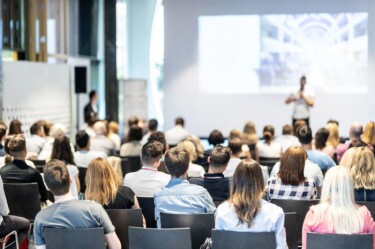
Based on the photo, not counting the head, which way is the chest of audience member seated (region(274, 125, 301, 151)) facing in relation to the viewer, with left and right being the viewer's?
facing away from the viewer

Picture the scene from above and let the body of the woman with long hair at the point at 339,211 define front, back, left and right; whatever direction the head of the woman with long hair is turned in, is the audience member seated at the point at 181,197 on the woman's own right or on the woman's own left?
on the woman's own left

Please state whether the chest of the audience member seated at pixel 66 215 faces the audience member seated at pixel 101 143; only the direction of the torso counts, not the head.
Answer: yes

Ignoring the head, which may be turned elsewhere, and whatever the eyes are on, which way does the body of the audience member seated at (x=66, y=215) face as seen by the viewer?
away from the camera

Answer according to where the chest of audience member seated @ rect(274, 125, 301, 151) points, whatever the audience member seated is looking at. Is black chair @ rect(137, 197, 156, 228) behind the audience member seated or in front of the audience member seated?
behind

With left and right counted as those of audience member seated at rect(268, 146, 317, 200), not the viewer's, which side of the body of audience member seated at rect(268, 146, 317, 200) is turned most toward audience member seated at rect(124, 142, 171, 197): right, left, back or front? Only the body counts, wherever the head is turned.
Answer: left

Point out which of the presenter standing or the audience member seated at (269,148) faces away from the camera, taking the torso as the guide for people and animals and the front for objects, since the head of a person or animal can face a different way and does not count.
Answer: the audience member seated

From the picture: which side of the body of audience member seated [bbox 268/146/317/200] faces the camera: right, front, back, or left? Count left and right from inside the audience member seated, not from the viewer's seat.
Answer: back

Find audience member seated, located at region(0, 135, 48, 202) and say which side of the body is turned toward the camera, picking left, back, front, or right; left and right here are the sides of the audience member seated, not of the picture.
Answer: back

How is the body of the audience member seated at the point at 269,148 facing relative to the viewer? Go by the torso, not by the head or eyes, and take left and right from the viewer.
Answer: facing away from the viewer

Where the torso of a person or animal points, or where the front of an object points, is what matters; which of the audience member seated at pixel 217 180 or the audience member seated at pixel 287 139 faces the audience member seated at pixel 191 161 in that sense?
the audience member seated at pixel 217 180

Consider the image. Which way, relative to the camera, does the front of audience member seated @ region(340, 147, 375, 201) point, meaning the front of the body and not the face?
away from the camera
